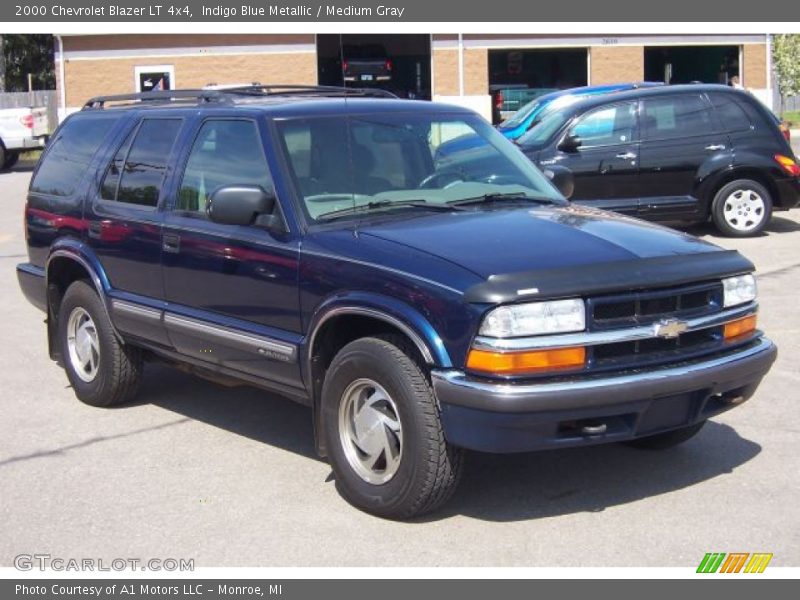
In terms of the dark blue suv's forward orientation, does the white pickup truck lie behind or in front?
behind

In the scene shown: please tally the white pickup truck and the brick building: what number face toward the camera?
1

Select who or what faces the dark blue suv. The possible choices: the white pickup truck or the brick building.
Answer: the brick building

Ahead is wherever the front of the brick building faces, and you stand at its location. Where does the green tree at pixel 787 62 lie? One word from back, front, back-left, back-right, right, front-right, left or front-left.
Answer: back-left

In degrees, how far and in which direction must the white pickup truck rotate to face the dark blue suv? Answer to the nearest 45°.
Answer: approximately 135° to its left

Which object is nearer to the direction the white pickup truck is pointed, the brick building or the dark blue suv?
the brick building

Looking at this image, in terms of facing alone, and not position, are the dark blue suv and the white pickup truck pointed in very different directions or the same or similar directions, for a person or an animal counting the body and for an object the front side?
very different directions

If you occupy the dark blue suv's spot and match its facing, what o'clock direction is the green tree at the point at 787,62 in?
The green tree is roughly at 8 o'clock from the dark blue suv.

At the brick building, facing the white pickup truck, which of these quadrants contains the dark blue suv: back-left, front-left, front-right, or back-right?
front-left

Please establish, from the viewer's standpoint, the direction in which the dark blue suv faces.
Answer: facing the viewer and to the right of the viewer

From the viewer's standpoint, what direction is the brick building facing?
toward the camera

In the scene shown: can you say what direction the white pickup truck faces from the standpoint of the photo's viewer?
facing away from the viewer and to the left of the viewer

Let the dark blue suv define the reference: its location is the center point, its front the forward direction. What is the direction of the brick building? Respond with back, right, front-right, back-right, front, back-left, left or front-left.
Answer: back-left

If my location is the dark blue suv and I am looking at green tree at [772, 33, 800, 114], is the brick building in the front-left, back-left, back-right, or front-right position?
front-left
